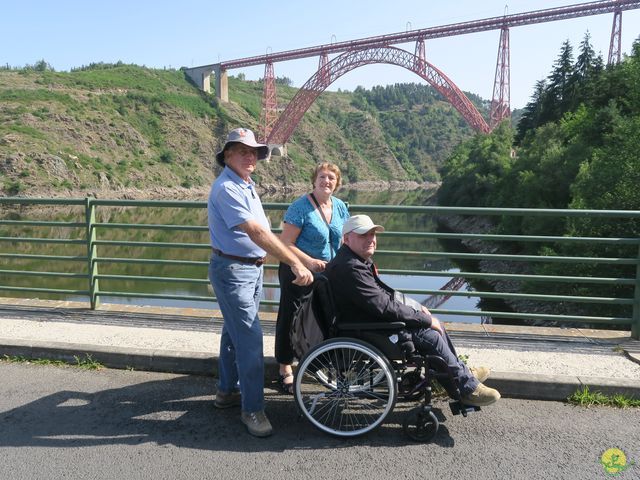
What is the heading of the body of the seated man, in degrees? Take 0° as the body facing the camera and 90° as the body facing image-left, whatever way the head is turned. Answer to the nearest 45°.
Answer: approximately 270°

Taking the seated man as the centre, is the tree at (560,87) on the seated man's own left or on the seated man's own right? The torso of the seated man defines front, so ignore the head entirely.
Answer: on the seated man's own left

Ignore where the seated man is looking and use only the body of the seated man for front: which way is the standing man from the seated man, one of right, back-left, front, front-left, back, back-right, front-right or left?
back

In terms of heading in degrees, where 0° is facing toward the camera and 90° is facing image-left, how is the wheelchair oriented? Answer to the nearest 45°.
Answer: approximately 270°

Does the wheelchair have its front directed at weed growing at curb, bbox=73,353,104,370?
no

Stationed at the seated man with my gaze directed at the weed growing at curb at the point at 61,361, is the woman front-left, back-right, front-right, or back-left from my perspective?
front-right

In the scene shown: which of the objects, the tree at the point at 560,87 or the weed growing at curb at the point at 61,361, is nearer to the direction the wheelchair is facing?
the tree

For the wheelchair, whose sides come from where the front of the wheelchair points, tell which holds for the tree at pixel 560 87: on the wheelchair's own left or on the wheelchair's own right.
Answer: on the wheelchair's own left

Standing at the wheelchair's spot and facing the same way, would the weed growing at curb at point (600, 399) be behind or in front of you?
in front

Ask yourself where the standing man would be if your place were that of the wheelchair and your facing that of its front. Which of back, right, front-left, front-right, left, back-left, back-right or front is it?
back
